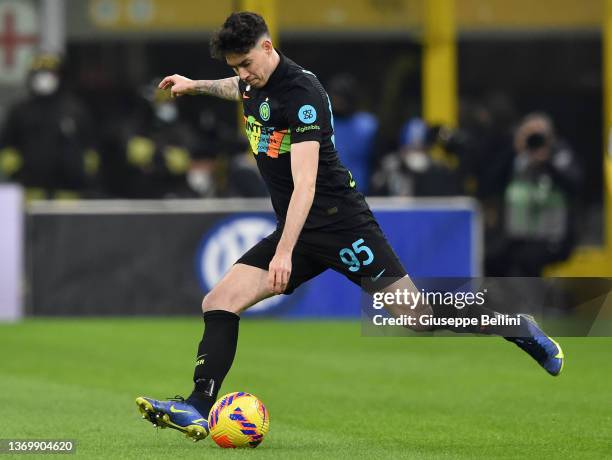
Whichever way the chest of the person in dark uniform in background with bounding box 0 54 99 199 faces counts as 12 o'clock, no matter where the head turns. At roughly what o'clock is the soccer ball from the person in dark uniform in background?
The soccer ball is roughly at 12 o'clock from the person in dark uniform in background.

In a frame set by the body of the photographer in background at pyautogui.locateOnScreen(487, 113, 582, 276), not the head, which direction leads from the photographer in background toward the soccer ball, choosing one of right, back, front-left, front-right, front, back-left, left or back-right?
front

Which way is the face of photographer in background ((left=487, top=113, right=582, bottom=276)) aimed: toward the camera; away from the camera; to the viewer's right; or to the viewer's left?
toward the camera

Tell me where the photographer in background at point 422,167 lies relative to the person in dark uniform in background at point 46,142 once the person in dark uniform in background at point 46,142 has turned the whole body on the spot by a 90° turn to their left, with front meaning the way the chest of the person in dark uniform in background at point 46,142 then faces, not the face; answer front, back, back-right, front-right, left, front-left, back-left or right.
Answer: front

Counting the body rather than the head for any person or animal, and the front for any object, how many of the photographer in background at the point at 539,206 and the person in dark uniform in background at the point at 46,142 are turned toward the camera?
2

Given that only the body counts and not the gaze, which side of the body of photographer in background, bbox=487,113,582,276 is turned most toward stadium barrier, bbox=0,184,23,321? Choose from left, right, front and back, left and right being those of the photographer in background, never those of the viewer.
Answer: right

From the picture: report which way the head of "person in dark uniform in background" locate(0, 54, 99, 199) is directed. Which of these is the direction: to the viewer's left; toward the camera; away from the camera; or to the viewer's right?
toward the camera

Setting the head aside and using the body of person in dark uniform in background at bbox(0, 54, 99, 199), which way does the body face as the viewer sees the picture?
toward the camera

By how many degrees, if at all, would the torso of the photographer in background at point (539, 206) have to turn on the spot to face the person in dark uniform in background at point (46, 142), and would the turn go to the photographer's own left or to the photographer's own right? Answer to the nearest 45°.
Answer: approximately 90° to the photographer's own right

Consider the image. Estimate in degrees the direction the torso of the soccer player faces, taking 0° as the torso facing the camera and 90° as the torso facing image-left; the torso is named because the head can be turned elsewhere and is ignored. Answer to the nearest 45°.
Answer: approximately 45°

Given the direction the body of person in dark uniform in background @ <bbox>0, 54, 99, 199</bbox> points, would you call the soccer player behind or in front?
in front

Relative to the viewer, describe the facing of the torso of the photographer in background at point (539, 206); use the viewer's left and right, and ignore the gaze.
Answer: facing the viewer

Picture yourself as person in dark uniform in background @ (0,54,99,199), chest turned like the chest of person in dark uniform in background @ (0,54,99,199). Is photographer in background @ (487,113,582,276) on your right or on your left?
on your left

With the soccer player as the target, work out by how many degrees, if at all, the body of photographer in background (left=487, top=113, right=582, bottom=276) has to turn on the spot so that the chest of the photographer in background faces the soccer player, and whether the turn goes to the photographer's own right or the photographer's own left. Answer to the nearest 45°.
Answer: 0° — they already face them

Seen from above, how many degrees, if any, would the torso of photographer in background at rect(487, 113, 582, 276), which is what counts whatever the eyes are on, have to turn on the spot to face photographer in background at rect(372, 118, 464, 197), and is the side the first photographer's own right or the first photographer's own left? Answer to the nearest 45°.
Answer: approximately 90° to the first photographer's own right
